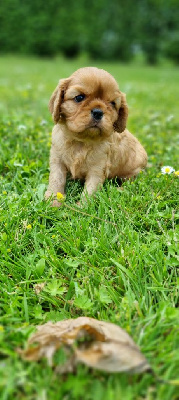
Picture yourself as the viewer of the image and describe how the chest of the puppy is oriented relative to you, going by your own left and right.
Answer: facing the viewer and to the left of the viewer

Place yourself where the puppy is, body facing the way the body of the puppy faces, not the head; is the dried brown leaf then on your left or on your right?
on your left
